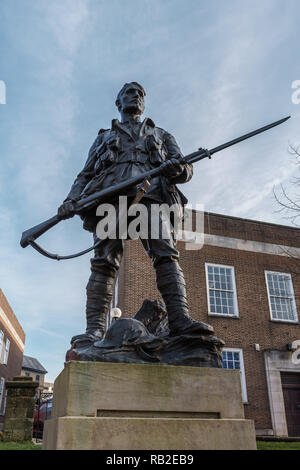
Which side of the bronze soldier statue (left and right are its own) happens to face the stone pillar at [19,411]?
back

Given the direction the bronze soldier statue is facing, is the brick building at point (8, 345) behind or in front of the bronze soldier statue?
behind

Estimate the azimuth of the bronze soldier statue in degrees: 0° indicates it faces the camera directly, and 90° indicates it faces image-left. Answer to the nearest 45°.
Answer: approximately 0°

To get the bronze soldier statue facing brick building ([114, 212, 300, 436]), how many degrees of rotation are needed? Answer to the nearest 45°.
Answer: approximately 180°
